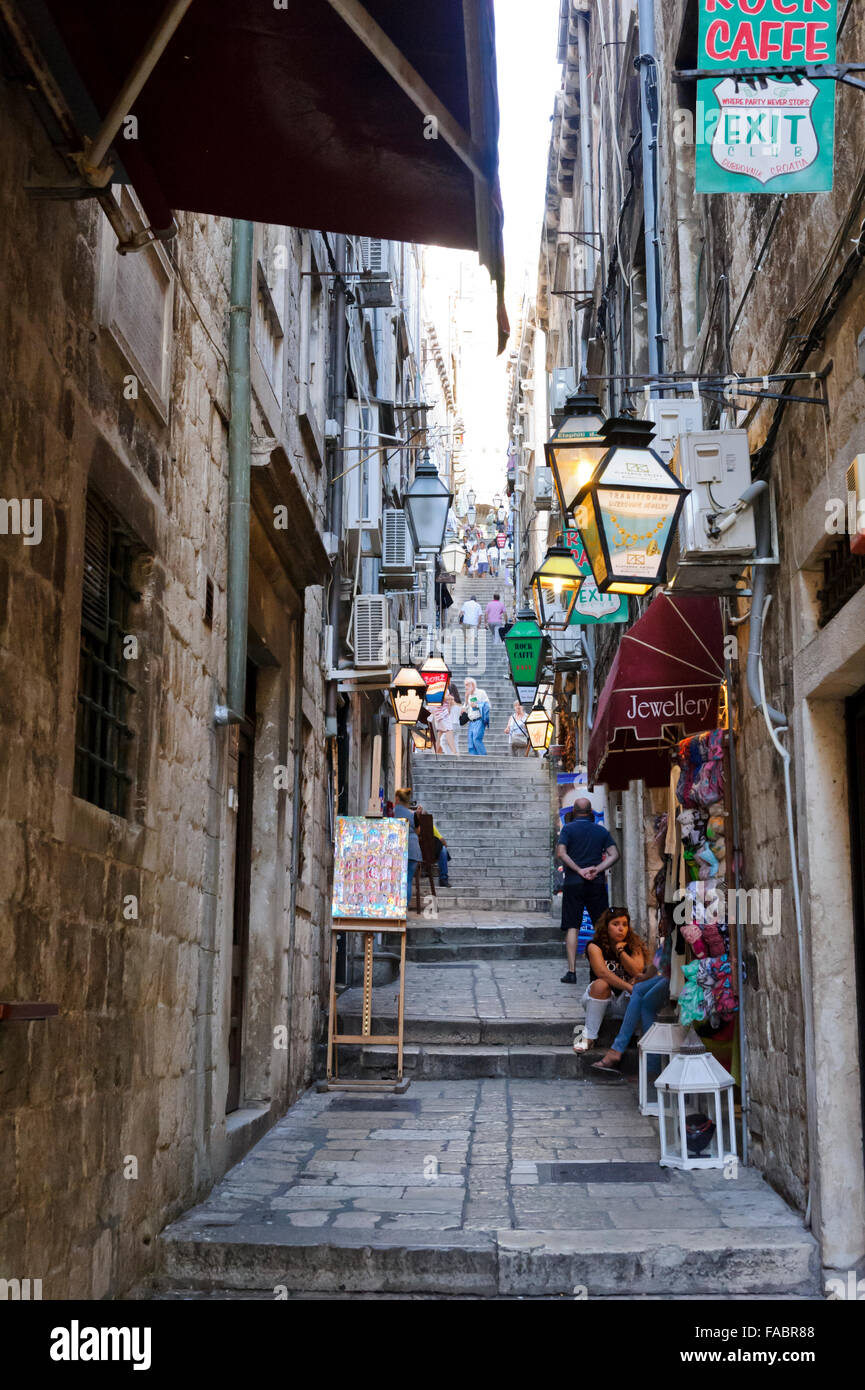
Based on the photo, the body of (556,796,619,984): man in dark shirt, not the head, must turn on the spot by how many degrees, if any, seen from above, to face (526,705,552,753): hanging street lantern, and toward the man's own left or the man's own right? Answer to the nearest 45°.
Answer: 0° — they already face it

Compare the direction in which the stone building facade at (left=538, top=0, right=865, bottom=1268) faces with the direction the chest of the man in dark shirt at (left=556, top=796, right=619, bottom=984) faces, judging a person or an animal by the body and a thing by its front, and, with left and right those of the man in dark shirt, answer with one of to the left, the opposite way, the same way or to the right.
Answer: to the left

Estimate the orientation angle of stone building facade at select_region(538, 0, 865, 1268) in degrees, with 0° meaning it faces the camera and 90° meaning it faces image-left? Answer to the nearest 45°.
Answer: approximately 90°

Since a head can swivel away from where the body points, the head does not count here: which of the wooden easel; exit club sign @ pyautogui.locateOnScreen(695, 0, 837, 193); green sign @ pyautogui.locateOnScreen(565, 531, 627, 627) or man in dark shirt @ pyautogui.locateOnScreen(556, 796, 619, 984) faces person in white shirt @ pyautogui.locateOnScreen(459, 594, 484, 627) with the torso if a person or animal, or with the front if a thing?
the man in dark shirt

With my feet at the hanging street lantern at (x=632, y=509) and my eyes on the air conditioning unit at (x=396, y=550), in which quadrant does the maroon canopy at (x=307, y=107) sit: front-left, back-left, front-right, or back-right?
back-left

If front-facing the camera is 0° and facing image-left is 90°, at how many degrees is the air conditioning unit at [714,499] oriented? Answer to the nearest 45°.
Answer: approximately 90°

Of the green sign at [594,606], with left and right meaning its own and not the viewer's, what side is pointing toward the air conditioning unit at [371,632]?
right

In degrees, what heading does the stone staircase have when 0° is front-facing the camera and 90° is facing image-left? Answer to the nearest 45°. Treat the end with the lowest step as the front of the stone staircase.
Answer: approximately 0°

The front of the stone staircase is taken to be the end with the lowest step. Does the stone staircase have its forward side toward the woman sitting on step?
yes

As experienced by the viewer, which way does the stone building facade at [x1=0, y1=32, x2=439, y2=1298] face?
facing to the right of the viewer

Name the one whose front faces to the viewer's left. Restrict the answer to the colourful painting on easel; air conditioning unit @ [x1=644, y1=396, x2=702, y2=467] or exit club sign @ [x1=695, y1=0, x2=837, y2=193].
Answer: the air conditioning unit

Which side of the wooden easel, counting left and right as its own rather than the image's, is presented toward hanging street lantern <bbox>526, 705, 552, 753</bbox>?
back

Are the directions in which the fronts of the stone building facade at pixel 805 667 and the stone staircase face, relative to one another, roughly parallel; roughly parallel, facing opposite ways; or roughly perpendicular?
roughly perpendicular

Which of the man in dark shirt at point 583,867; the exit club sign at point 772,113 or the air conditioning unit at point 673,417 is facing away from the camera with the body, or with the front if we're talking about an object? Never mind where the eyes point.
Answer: the man in dark shirt
